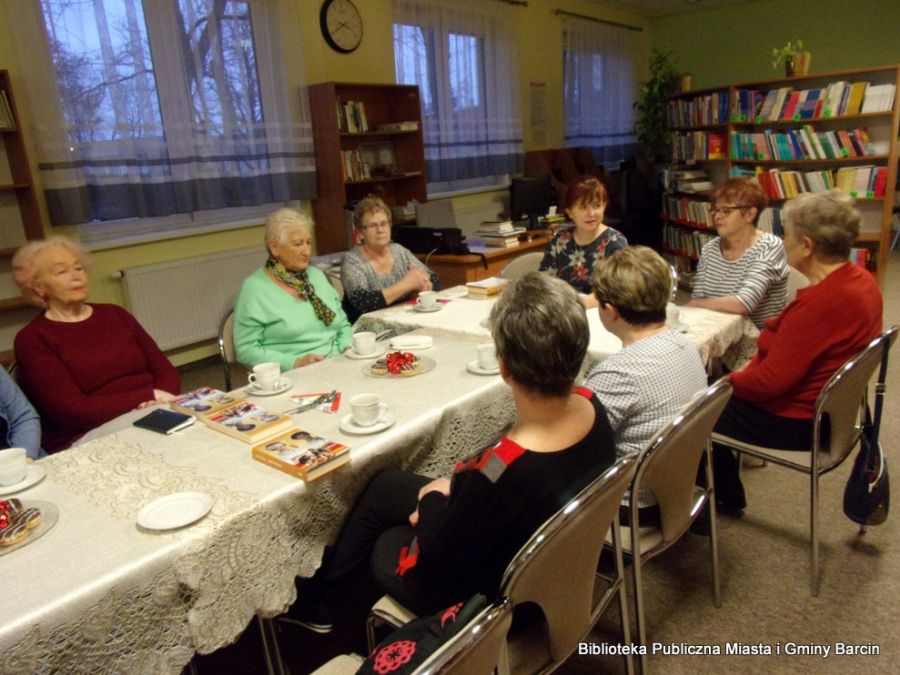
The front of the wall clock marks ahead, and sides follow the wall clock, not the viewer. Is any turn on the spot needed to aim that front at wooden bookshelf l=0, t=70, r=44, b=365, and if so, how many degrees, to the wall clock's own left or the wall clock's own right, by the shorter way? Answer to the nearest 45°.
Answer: approximately 90° to the wall clock's own right

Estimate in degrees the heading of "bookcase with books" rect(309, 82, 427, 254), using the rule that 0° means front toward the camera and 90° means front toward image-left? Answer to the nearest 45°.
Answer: approximately 315°

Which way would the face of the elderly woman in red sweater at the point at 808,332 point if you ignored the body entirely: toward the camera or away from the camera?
away from the camera

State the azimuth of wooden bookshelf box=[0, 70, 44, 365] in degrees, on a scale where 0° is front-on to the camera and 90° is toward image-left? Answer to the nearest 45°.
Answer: approximately 315°

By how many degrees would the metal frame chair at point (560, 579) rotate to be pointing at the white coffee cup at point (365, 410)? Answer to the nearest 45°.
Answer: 0° — it already faces it

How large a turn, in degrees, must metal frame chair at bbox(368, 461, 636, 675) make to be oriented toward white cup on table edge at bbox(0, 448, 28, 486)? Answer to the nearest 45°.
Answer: approximately 45° to its left

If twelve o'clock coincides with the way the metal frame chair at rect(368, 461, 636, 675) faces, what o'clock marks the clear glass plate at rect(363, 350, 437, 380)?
The clear glass plate is roughly at 1 o'clock from the metal frame chair.

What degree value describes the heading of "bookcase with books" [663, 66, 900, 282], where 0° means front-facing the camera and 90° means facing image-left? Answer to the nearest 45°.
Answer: approximately 45°
